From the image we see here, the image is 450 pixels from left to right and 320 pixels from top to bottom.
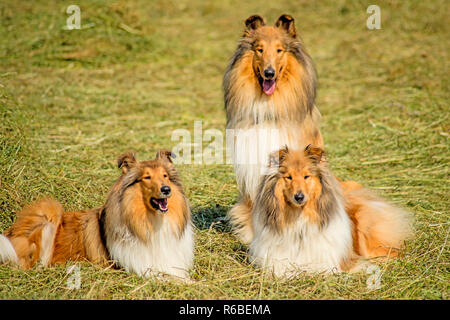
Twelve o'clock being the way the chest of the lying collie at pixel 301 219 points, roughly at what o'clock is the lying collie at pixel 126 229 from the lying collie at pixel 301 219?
the lying collie at pixel 126 229 is roughly at 1 o'clock from the lying collie at pixel 301 219.

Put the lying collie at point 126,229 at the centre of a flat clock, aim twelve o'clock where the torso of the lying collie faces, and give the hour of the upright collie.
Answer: The upright collie is roughly at 10 o'clock from the lying collie.

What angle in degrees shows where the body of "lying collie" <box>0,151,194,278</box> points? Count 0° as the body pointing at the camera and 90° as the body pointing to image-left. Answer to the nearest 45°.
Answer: approximately 315°

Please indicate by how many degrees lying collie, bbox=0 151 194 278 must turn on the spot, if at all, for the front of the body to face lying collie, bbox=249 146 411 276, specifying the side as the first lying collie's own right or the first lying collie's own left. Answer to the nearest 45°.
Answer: approximately 45° to the first lying collie's own left

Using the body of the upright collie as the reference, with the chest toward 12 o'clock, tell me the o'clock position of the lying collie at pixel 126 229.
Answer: The lying collie is roughly at 2 o'clock from the upright collie.
